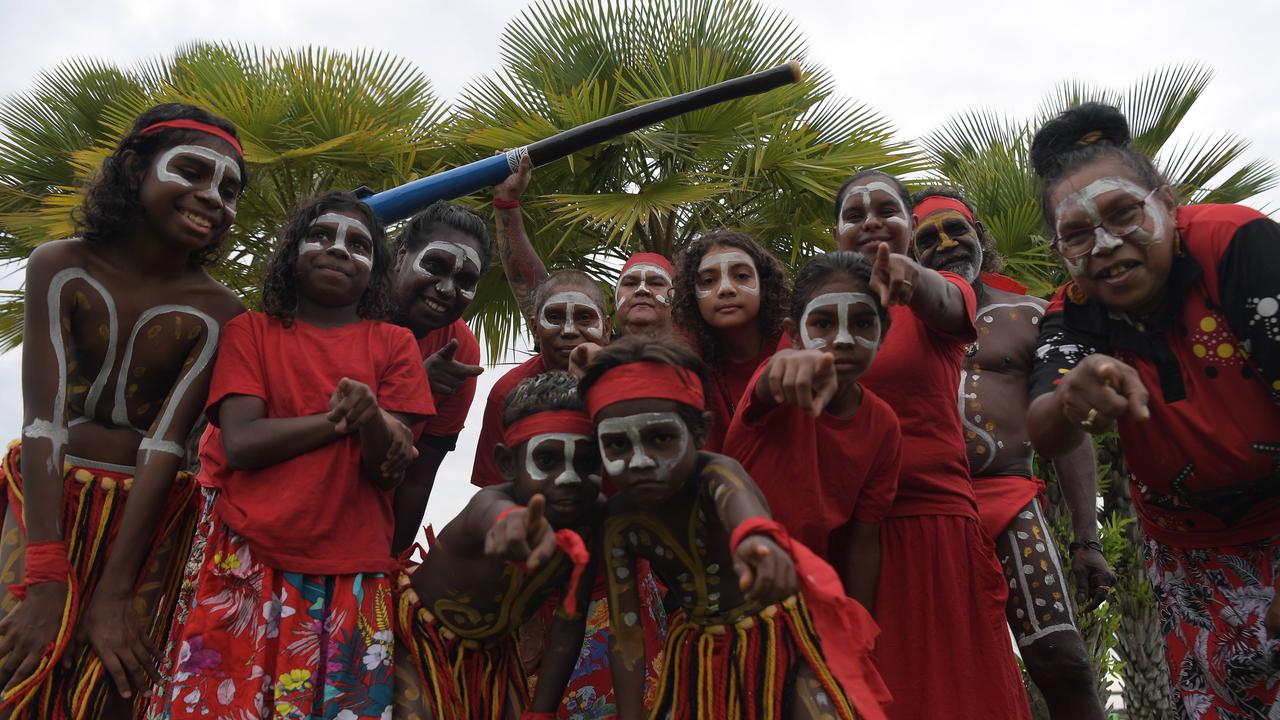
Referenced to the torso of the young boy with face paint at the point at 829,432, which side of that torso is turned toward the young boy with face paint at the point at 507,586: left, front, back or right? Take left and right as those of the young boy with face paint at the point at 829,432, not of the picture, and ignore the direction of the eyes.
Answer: right

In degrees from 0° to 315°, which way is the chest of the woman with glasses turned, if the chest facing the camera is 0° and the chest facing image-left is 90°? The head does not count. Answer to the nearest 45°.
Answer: approximately 45°
